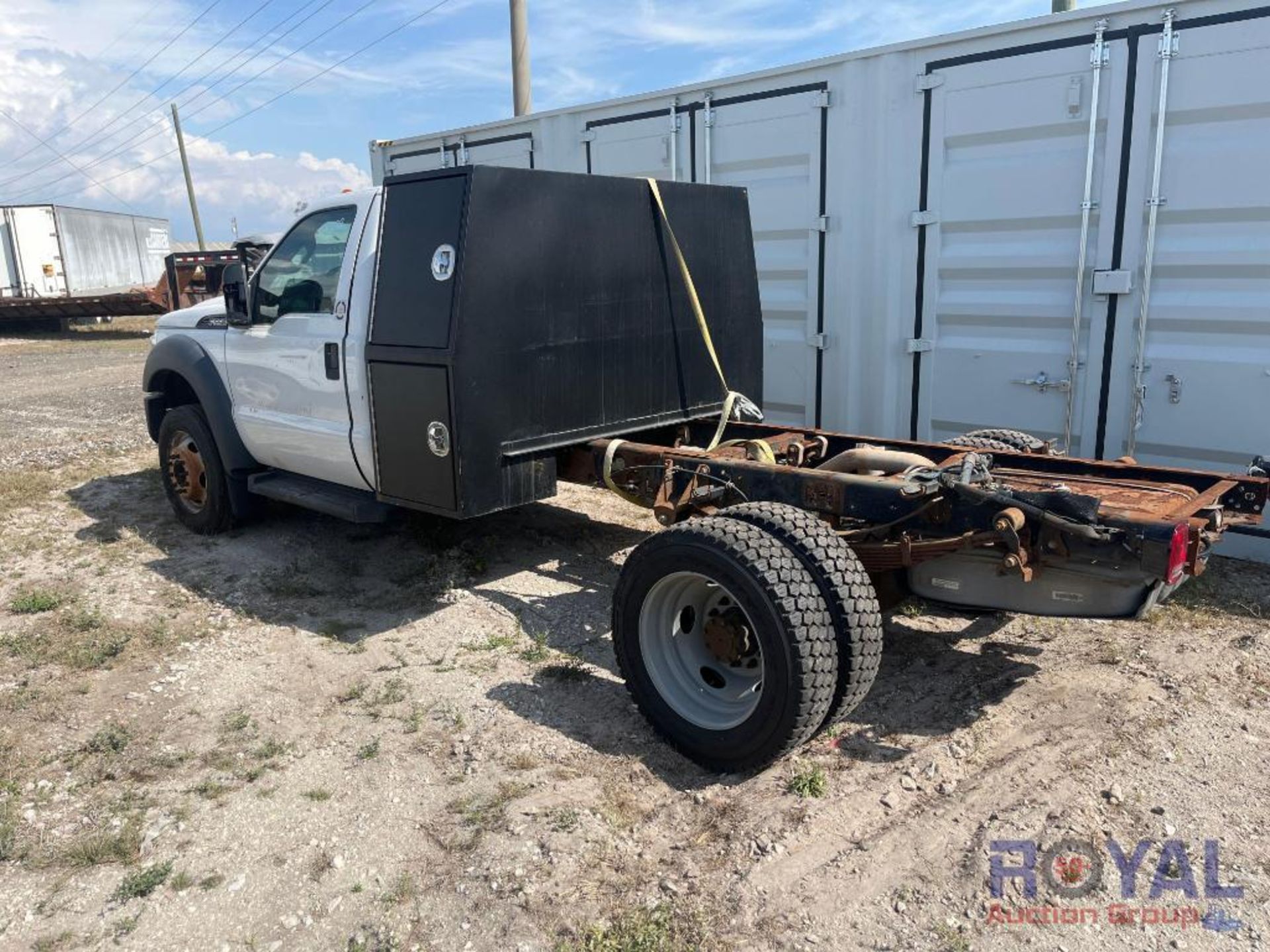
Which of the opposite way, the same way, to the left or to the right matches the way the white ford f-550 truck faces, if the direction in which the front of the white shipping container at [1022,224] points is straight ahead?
to the right

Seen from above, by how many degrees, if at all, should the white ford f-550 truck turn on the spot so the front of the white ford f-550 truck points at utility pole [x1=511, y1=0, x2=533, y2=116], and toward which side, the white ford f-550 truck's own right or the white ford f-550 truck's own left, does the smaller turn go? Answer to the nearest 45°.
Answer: approximately 45° to the white ford f-550 truck's own right

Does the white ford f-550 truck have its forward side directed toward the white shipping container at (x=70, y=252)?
yes

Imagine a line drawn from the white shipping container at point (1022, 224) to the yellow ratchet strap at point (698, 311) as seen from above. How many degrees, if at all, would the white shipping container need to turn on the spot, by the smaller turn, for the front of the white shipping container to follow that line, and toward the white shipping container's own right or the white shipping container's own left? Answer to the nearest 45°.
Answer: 0° — it already faces it

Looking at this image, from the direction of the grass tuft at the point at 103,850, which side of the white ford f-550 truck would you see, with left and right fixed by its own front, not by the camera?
left

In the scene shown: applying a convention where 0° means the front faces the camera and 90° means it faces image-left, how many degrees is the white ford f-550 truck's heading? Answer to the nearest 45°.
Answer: approximately 135°

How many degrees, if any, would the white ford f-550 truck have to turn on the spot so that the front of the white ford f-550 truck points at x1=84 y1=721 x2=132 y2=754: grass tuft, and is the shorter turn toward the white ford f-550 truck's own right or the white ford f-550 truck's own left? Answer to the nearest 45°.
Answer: approximately 90° to the white ford f-550 truck's own left

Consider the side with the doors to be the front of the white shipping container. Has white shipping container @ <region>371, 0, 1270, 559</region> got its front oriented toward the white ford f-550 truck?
yes

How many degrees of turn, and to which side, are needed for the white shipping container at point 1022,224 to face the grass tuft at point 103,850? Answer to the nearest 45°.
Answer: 0° — it already faces it

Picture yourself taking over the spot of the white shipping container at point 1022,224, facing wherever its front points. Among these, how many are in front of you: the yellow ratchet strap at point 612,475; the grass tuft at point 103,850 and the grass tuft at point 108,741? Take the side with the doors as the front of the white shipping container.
3

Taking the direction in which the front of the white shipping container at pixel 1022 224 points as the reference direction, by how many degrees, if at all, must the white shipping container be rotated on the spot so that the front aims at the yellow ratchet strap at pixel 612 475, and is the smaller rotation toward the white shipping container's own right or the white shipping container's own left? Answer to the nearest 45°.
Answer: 0° — it already faces it

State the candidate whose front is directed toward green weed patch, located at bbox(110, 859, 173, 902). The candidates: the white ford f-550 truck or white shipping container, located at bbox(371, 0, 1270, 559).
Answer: the white shipping container
